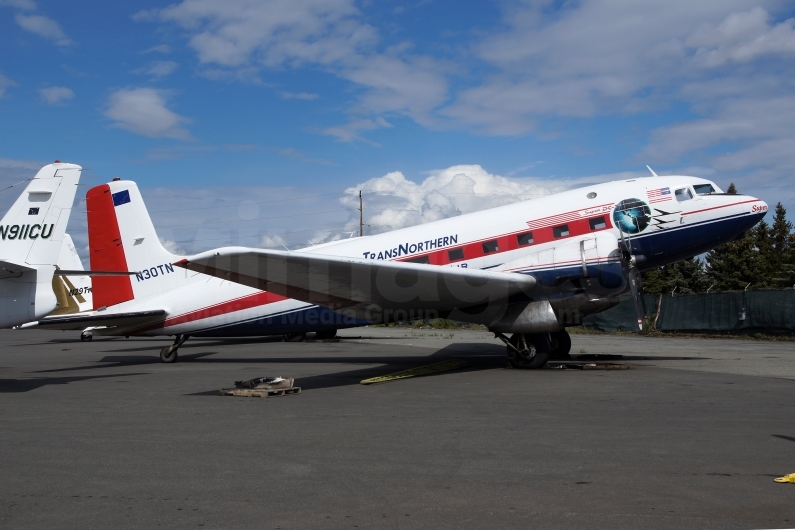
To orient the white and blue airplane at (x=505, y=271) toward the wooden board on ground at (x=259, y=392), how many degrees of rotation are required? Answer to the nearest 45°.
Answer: approximately 90° to its right

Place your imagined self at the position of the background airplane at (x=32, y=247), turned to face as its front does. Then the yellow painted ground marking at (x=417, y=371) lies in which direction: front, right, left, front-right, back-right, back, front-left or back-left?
back

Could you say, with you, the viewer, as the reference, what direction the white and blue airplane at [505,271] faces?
facing the viewer and to the right of the viewer

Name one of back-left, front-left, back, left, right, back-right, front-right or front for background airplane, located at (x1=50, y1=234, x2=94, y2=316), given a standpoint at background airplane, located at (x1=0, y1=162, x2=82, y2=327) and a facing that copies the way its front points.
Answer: right

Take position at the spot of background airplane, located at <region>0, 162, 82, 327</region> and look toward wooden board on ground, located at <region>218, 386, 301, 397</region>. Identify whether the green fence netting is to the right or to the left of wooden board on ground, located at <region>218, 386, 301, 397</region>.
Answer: left

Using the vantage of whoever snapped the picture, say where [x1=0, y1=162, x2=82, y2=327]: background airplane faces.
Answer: facing to the left of the viewer

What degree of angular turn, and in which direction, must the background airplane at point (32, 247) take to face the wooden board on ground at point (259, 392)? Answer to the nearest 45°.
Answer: approximately 135° to its left

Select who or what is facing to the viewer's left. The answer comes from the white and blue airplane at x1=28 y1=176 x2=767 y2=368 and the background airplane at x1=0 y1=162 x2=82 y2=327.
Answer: the background airplane

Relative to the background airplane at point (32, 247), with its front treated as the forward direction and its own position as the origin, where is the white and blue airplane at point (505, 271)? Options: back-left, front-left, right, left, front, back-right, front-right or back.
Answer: back

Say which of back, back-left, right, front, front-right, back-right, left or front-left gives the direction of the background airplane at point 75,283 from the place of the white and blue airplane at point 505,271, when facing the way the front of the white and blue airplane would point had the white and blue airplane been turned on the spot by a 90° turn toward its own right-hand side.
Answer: right

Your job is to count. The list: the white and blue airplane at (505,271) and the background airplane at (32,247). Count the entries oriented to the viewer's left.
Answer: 1

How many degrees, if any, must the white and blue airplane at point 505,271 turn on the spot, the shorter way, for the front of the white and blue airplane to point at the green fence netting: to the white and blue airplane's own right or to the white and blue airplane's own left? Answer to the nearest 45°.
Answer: approximately 90° to the white and blue airplane's own left

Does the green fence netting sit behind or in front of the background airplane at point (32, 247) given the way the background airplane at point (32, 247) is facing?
behind
